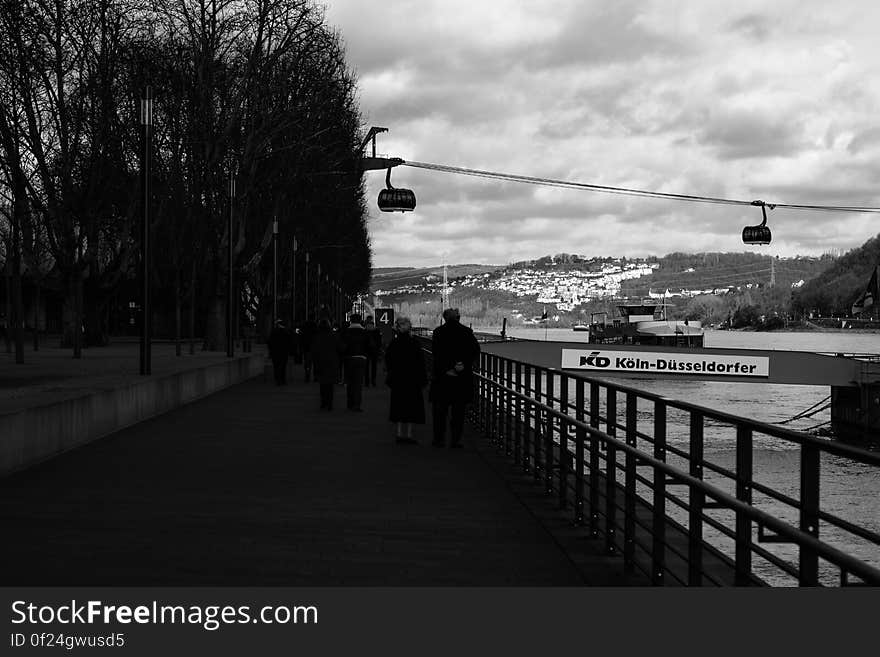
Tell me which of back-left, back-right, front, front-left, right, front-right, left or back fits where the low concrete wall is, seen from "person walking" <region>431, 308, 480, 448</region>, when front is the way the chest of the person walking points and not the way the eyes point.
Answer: left

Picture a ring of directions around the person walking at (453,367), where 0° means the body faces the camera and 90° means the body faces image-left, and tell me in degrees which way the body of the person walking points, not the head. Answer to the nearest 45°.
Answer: approximately 180°

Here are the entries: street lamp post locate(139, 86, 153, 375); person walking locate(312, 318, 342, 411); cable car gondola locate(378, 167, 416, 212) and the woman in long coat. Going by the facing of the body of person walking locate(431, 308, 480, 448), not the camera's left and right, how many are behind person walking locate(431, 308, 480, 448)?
0

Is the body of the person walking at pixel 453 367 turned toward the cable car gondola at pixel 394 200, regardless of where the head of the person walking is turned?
yes

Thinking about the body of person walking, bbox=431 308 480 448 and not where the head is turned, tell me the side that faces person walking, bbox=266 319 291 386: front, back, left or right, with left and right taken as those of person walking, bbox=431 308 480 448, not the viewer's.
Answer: front

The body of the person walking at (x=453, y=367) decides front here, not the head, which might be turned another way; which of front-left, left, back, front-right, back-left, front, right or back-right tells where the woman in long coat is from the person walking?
front-left

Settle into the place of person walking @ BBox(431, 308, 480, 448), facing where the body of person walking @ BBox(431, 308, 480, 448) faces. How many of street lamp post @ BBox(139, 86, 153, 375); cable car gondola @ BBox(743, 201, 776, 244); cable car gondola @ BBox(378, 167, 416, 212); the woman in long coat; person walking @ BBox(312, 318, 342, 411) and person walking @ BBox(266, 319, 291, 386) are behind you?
0

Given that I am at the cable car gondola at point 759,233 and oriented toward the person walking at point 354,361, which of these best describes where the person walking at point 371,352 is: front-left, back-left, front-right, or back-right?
front-right

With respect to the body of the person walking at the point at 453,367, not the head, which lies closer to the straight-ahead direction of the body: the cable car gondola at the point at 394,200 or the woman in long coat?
the cable car gondola

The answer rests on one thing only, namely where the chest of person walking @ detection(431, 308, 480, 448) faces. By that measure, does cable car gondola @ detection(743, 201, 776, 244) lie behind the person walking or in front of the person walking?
in front

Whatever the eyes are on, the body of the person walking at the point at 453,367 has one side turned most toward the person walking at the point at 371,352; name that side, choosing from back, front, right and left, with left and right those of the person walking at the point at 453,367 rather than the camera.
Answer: front
